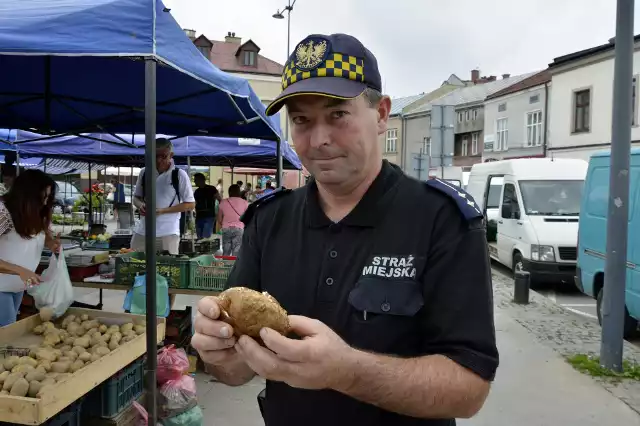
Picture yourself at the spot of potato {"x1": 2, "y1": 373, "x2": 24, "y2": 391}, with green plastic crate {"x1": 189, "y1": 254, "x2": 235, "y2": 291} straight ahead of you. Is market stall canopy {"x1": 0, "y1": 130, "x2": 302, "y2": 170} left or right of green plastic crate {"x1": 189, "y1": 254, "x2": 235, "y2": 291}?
left

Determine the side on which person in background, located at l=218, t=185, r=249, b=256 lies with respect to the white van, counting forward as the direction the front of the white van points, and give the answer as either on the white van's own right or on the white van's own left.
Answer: on the white van's own right

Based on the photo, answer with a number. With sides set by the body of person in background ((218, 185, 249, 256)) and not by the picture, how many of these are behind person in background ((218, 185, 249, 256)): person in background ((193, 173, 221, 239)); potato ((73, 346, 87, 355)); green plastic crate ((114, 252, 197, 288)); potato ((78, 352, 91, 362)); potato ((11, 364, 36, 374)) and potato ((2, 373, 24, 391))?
5

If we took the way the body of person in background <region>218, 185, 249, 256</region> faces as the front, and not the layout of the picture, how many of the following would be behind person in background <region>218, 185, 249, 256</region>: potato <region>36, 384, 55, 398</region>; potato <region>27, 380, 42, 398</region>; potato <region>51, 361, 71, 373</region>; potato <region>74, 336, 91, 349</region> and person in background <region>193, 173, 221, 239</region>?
4

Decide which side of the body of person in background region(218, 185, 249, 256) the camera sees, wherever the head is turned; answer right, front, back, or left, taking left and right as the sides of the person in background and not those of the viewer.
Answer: back

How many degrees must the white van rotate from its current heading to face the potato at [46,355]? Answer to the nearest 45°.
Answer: approximately 45° to its right

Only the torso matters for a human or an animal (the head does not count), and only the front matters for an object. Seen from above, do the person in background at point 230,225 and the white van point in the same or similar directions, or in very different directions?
very different directions

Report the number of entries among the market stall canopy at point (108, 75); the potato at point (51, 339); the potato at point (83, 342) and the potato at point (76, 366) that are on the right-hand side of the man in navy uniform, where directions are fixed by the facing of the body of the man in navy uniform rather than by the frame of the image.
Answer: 4

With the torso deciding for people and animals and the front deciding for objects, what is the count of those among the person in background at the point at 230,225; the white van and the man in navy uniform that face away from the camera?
1

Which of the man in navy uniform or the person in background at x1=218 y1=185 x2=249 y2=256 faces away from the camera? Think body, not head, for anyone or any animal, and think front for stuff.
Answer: the person in background

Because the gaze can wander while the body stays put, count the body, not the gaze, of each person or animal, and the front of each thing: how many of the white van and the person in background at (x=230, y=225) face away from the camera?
1

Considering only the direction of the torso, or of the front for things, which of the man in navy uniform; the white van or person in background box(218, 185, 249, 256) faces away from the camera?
the person in background

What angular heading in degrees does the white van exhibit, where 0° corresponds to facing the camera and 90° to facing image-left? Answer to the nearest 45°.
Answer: approximately 315°

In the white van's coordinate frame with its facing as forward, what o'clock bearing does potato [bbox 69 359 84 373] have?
The potato is roughly at 2 o'clock from the white van.

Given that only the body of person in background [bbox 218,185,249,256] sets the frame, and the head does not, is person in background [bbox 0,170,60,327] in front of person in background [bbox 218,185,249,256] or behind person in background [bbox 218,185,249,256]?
behind
